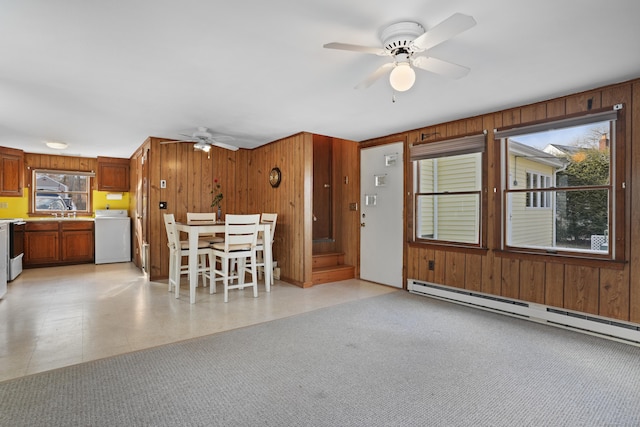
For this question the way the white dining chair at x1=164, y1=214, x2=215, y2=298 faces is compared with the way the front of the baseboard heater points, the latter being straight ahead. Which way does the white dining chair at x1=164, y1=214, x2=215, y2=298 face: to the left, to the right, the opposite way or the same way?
the opposite way

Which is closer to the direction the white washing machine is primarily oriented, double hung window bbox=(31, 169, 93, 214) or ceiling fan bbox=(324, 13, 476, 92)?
the ceiling fan

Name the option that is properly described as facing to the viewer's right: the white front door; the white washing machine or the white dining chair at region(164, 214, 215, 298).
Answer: the white dining chair

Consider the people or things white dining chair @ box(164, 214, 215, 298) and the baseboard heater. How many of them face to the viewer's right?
1

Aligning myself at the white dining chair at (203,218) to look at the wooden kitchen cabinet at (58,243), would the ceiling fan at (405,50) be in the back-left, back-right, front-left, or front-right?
back-left

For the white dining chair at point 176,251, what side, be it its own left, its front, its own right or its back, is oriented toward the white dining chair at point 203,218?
left

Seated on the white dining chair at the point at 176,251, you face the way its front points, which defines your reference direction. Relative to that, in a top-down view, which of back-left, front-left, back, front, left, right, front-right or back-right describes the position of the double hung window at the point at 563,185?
front-right

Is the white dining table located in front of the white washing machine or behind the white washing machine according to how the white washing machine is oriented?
in front

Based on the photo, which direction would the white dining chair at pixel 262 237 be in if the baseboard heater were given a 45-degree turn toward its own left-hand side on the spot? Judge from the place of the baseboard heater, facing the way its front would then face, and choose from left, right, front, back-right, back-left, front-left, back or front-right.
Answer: right

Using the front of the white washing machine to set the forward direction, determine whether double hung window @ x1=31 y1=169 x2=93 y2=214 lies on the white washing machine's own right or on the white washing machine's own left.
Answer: on the white washing machine's own right

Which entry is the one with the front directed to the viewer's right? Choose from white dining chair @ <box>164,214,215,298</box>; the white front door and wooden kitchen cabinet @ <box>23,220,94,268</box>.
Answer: the white dining chair

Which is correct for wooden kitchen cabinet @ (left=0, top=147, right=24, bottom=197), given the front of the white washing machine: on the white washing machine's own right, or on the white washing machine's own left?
on the white washing machine's own right

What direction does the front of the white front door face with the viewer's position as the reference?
facing the viewer and to the left of the viewer

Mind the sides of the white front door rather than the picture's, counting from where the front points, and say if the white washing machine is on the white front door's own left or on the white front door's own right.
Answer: on the white front door's own right

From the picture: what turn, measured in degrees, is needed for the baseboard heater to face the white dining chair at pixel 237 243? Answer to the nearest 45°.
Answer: approximately 45° to its right

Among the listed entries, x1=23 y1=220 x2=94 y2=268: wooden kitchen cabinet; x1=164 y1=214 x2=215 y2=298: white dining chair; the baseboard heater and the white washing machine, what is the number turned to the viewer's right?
1

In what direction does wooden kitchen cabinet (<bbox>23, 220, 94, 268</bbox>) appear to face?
toward the camera

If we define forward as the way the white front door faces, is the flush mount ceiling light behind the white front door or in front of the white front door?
in front

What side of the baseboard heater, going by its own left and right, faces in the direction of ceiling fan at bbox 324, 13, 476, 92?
front
